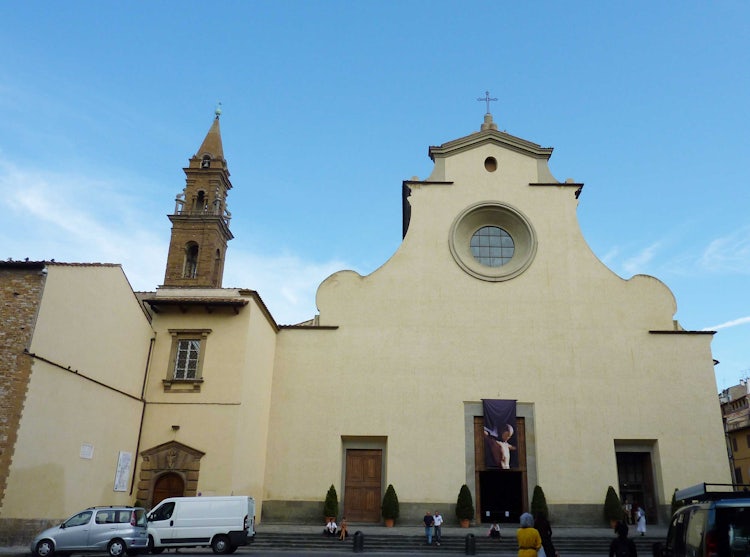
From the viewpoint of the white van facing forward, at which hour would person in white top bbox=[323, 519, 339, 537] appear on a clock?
The person in white top is roughly at 5 o'clock from the white van.

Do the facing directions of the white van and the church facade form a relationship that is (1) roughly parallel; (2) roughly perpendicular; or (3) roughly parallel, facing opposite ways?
roughly perpendicular

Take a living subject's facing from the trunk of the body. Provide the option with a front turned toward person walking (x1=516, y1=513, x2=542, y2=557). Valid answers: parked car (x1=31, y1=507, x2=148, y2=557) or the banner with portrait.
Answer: the banner with portrait

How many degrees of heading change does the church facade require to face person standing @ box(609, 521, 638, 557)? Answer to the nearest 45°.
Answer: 0° — it already faces them

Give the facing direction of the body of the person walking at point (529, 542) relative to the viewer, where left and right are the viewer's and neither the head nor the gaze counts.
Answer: facing away from the viewer

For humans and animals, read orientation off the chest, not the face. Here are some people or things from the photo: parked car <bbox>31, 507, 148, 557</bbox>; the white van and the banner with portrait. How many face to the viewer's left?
2

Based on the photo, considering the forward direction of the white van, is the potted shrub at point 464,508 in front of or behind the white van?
behind

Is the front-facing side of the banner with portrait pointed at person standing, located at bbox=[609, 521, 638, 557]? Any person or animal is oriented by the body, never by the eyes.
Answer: yes

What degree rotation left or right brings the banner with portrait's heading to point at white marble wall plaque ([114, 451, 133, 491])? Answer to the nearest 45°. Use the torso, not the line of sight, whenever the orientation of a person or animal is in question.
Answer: approximately 45° to its right

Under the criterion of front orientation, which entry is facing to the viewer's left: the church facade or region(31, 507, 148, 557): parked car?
the parked car

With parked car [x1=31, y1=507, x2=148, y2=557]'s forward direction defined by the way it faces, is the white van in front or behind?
behind

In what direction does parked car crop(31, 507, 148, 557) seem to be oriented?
to the viewer's left
